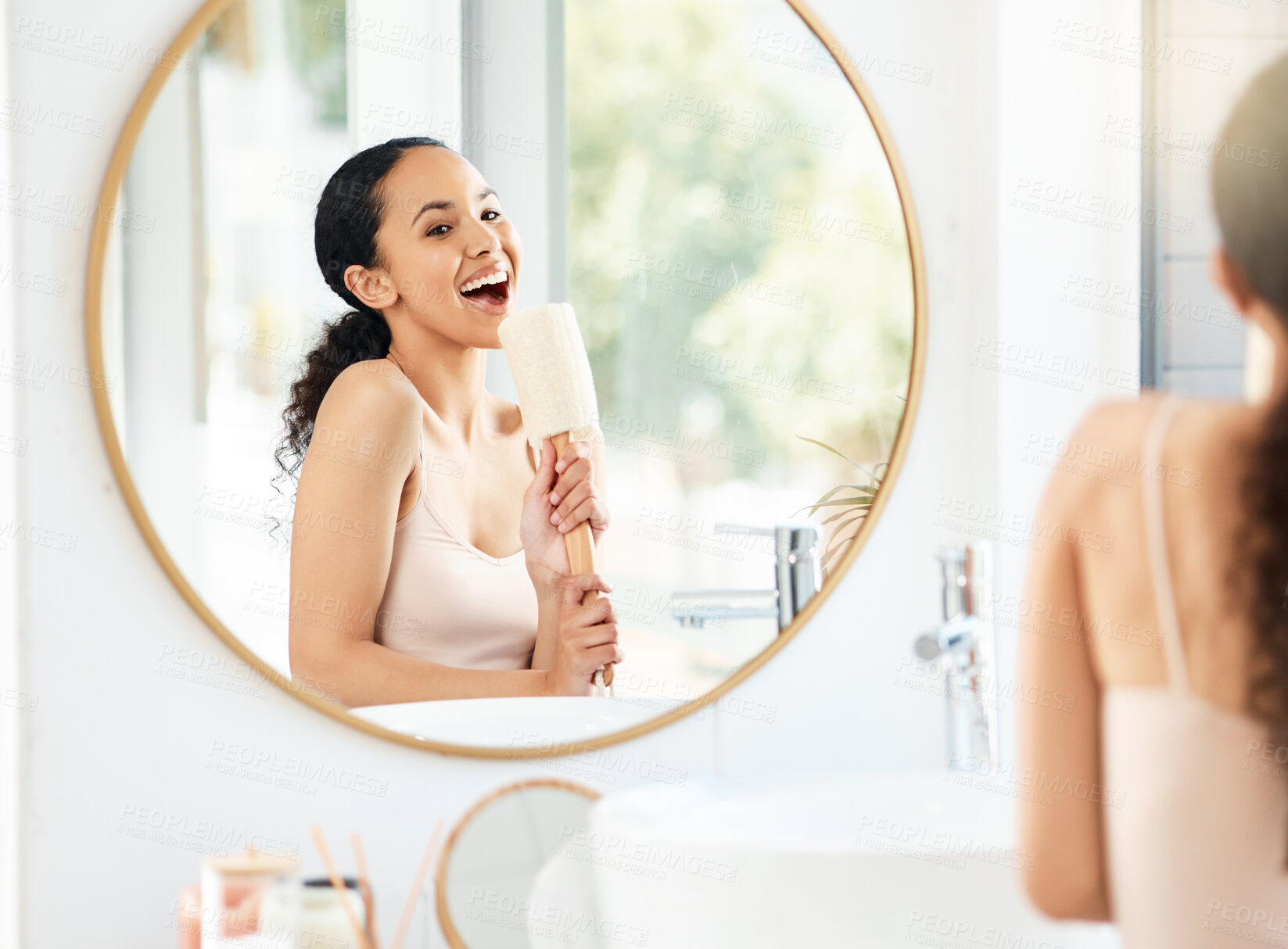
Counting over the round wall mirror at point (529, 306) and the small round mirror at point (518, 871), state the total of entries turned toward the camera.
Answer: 2

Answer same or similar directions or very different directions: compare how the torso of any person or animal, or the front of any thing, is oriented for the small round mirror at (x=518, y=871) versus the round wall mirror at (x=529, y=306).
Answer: same or similar directions

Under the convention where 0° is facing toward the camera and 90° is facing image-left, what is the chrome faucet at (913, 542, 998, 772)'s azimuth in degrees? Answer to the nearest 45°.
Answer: approximately 45°

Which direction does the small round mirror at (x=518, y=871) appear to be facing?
toward the camera
